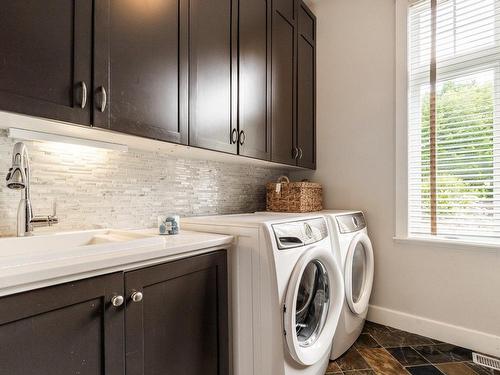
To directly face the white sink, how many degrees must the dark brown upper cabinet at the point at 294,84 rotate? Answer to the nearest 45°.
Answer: approximately 90° to its right

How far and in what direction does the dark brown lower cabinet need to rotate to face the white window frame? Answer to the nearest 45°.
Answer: approximately 45° to its left

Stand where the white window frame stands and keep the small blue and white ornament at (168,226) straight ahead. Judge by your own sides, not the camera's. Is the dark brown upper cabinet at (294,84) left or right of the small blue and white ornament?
right

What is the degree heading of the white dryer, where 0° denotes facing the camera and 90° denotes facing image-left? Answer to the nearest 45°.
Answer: approximately 315°

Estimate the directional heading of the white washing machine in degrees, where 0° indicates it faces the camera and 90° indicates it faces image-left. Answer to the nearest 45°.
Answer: approximately 315°

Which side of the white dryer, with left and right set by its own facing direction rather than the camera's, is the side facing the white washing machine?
right

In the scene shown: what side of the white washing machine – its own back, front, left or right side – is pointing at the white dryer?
left

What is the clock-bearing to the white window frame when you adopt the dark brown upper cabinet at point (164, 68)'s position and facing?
The white window frame is roughly at 10 o'clock from the dark brown upper cabinet.

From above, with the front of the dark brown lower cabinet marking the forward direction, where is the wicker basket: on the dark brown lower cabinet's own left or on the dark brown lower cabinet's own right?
on the dark brown lower cabinet's own left

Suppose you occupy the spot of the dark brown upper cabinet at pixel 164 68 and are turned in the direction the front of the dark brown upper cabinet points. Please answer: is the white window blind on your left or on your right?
on your left
